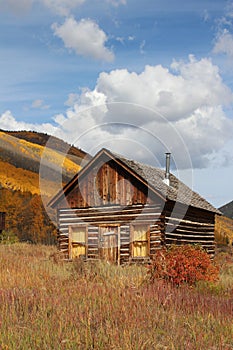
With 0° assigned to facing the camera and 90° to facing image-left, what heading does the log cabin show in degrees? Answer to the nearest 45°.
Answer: approximately 45°

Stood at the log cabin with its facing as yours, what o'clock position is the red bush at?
The red bush is roughly at 10 o'clock from the log cabin.
